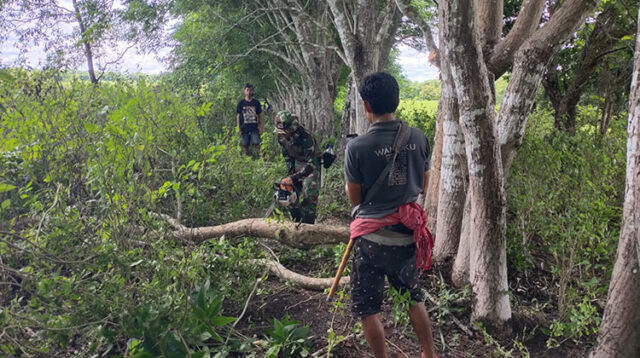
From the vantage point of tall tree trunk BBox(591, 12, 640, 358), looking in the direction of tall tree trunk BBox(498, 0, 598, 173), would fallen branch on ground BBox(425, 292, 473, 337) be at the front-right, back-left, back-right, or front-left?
front-left

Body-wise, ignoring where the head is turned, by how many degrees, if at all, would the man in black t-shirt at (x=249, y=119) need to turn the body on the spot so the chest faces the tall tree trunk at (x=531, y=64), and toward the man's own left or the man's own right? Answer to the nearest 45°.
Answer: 0° — they already face it

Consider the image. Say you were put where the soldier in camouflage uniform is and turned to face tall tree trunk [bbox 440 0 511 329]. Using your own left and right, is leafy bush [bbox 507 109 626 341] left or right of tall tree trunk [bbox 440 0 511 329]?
left

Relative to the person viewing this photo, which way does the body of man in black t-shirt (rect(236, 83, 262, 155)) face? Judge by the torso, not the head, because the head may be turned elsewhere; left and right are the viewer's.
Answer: facing the viewer

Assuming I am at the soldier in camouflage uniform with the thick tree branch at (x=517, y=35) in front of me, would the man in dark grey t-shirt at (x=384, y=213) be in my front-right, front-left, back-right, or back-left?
front-right

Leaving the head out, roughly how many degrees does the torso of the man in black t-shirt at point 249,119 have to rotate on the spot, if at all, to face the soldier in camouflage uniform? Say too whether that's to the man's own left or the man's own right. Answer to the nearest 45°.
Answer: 0° — they already face them

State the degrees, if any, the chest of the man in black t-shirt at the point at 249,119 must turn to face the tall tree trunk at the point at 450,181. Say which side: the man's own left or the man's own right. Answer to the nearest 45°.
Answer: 0° — they already face it

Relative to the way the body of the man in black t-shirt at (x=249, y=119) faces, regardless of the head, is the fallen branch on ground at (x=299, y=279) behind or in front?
in front

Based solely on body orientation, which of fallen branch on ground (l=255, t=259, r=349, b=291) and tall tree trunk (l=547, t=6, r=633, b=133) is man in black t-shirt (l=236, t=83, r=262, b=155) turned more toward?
the fallen branch on ground

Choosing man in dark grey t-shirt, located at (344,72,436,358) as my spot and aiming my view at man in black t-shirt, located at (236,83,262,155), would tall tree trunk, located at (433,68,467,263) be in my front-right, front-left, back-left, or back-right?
front-right

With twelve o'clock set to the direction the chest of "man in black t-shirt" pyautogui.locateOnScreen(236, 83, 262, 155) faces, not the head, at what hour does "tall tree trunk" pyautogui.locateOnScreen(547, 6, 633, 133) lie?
The tall tree trunk is roughly at 10 o'clock from the man in black t-shirt.

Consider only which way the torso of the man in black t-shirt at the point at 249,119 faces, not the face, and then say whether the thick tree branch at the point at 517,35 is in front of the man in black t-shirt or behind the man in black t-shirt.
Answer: in front

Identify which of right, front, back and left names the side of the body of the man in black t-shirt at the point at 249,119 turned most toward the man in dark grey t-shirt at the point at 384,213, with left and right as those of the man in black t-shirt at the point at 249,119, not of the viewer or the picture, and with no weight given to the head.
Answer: front
